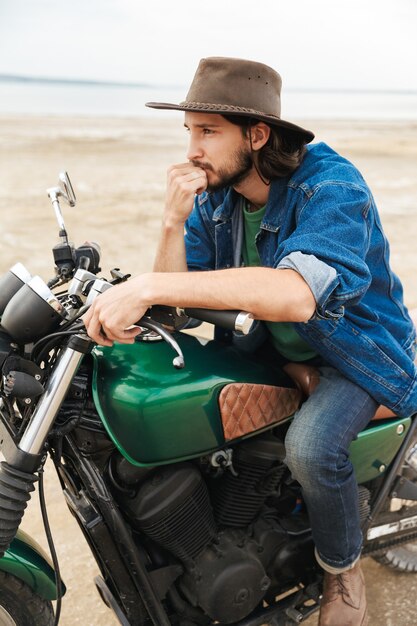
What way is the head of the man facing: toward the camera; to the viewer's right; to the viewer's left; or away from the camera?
to the viewer's left

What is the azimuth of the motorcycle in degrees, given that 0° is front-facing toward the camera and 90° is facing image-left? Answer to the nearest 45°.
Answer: approximately 45°

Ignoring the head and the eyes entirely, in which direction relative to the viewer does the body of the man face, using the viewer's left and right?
facing the viewer and to the left of the viewer
